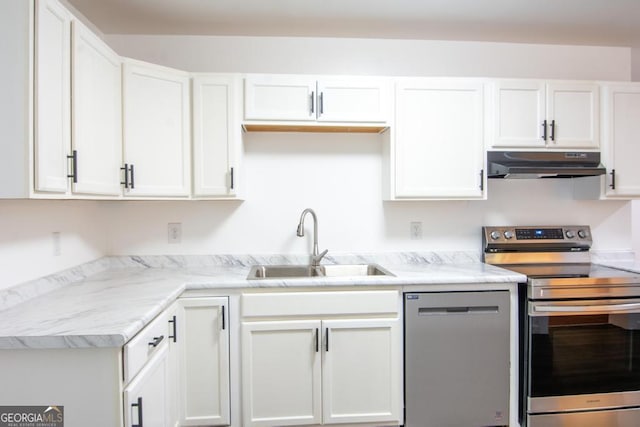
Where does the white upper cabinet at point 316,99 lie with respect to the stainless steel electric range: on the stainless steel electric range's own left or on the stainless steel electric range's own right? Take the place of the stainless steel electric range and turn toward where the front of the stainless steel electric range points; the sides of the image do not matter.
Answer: on the stainless steel electric range's own right

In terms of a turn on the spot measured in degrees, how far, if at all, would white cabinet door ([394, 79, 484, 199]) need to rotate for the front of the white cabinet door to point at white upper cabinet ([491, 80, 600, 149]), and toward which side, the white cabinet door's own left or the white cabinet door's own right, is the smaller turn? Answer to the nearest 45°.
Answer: approximately 90° to the white cabinet door's own left

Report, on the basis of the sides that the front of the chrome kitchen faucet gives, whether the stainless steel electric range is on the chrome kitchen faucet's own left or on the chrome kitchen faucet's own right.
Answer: on the chrome kitchen faucet's own left

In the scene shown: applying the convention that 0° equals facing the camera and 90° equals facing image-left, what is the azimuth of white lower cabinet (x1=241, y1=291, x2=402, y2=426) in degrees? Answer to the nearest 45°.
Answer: approximately 0°

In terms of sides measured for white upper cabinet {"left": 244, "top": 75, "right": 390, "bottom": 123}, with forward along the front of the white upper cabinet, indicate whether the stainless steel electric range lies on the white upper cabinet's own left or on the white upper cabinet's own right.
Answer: on the white upper cabinet's own left
